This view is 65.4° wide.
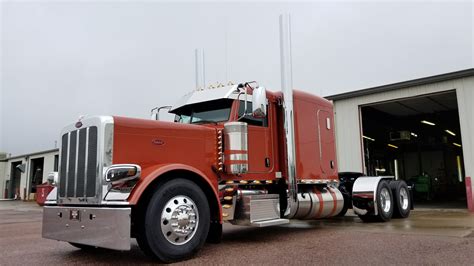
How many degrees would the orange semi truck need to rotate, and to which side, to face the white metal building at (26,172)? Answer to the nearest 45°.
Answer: approximately 90° to its right

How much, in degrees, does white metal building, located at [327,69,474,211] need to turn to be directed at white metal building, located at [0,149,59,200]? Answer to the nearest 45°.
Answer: approximately 45° to its right

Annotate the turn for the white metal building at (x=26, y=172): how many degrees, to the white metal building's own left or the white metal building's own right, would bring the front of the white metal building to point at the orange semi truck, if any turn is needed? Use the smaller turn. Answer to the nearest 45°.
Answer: approximately 45° to the white metal building's own left

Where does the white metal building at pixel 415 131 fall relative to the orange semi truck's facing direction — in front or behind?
behind

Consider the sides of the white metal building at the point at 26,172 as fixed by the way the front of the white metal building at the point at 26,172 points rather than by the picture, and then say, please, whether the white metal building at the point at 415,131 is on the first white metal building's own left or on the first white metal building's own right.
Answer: on the first white metal building's own left

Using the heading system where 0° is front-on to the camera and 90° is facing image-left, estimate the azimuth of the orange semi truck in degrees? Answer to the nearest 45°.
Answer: approximately 45°

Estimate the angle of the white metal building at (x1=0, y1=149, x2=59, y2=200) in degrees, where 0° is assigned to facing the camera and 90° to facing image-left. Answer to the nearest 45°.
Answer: approximately 45°
